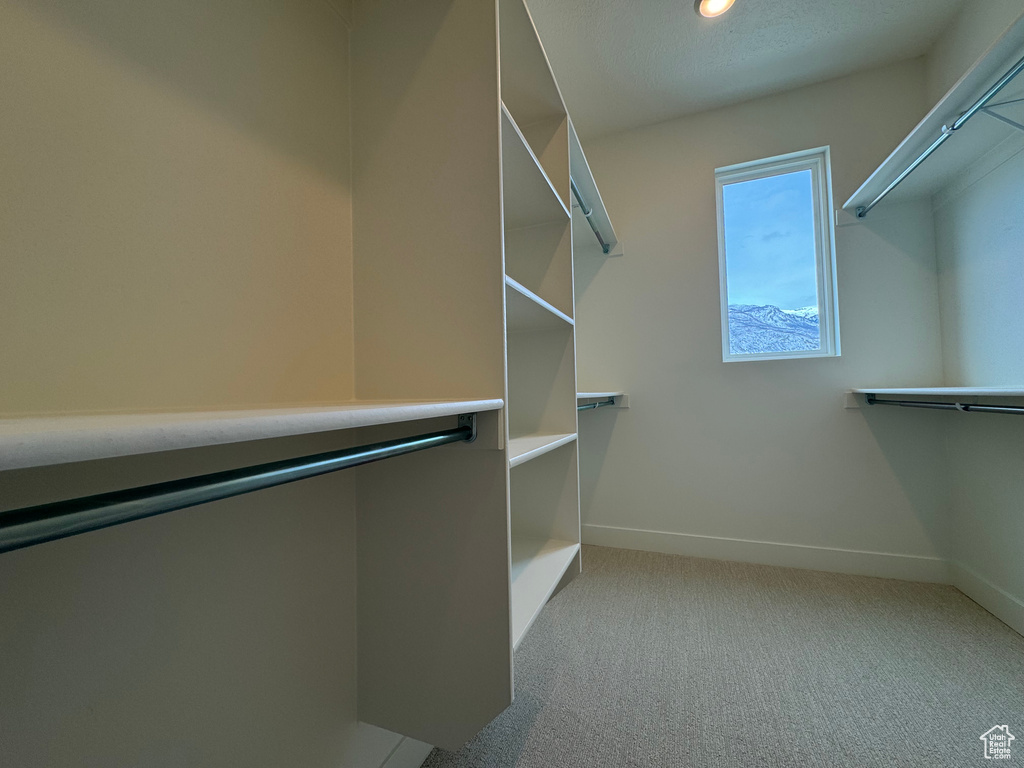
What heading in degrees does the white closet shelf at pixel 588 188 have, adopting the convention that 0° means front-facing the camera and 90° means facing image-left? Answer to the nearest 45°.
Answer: approximately 270°

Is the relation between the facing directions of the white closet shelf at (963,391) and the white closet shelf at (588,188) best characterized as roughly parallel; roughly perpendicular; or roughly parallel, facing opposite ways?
roughly parallel, facing opposite ways

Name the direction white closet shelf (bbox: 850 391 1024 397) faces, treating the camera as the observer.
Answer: facing the viewer and to the left of the viewer

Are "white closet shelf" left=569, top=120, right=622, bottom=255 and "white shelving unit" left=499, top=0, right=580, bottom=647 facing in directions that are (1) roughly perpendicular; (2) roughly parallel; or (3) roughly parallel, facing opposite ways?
roughly parallel

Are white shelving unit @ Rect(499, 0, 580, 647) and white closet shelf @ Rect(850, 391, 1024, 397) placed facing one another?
yes

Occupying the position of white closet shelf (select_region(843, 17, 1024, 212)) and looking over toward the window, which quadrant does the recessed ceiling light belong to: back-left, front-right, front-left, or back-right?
front-left

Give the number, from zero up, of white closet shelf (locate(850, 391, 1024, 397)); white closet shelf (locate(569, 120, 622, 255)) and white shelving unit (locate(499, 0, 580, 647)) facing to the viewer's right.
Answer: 2

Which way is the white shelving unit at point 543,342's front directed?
to the viewer's right

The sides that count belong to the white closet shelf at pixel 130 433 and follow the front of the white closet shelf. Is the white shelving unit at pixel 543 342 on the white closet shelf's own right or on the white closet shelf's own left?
on the white closet shelf's own left

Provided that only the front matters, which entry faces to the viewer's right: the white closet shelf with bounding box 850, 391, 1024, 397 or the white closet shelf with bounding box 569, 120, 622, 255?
the white closet shelf with bounding box 569, 120, 622, 255

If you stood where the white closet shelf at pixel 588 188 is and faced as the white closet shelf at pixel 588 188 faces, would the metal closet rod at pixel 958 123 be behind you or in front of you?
in front

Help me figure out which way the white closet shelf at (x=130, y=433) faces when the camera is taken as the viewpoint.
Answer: facing the viewer and to the right of the viewer

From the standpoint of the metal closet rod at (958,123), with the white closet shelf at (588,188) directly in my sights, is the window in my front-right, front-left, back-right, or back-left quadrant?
front-right
